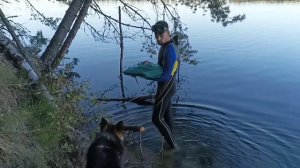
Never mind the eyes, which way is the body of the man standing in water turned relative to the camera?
to the viewer's left

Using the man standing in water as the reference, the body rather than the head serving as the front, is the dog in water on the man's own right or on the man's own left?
on the man's own left

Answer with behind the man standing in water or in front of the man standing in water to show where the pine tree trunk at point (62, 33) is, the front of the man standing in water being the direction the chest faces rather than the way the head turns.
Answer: in front
